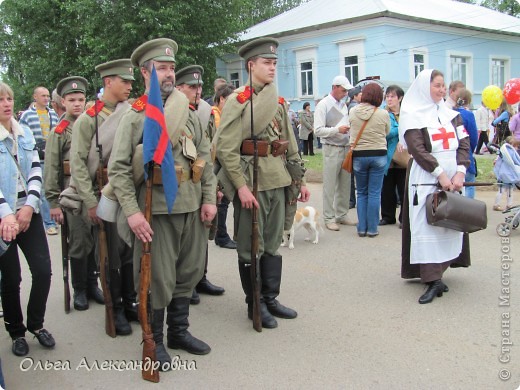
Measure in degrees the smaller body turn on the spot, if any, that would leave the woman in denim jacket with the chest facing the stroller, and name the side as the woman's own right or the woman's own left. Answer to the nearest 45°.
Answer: approximately 90° to the woman's own left

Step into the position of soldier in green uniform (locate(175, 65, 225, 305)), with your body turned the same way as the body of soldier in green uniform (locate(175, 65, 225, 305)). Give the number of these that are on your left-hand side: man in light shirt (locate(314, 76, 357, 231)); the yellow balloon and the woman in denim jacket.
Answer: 2

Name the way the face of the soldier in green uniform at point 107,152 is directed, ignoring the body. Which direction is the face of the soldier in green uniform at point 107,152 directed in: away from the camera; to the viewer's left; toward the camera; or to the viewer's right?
to the viewer's right

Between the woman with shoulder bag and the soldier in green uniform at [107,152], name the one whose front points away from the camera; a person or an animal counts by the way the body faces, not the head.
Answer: the woman with shoulder bag

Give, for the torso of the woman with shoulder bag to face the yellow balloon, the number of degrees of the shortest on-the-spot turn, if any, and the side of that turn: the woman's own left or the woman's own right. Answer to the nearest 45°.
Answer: approximately 45° to the woman's own right

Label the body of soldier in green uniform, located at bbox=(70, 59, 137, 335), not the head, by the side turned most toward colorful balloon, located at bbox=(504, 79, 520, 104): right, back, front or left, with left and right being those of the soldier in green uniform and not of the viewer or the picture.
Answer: left

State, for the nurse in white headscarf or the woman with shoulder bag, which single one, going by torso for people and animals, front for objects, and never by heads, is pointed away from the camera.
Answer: the woman with shoulder bag
